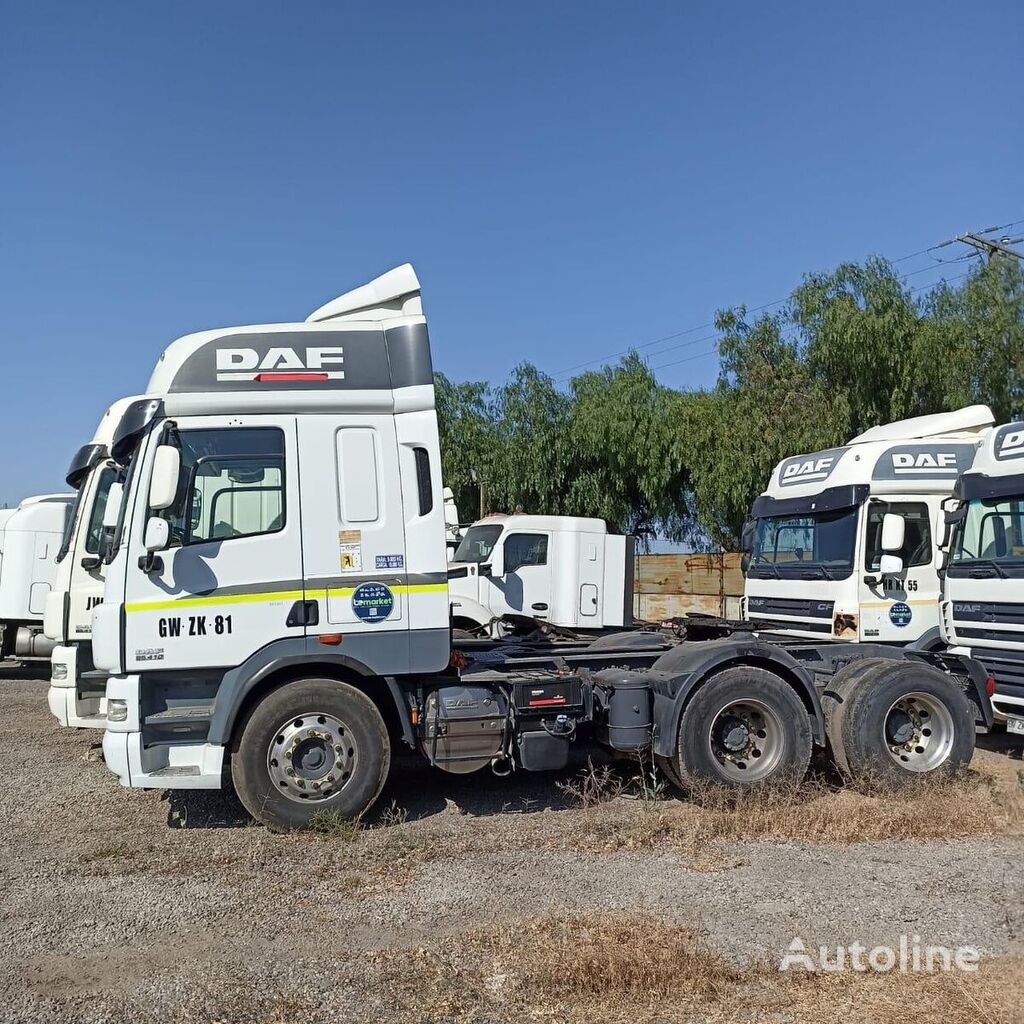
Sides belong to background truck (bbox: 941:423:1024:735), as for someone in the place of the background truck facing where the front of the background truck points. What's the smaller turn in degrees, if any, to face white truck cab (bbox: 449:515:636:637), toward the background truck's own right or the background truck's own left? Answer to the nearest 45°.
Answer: approximately 90° to the background truck's own right

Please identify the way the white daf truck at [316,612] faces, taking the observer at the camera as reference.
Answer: facing to the left of the viewer

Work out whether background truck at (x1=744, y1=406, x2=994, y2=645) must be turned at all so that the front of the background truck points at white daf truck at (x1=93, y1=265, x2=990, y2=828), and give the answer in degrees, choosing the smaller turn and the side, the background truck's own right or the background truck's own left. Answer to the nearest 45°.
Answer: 0° — it already faces it

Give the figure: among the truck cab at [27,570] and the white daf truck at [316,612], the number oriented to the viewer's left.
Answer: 2

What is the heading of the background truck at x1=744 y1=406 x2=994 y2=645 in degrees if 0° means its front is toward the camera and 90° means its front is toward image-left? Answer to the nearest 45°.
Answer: approximately 45°

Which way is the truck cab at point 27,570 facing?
to the viewer's left

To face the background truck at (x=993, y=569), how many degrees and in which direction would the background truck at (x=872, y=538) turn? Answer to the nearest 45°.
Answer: approximately 90° to its left

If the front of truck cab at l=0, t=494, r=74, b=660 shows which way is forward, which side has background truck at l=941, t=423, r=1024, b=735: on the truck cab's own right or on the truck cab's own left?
on the truck cab's own left

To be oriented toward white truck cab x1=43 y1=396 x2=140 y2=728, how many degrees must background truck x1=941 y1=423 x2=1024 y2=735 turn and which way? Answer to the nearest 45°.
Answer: approximately 45° to its right
